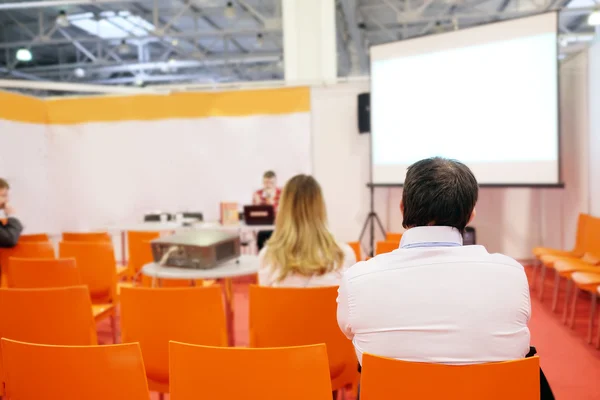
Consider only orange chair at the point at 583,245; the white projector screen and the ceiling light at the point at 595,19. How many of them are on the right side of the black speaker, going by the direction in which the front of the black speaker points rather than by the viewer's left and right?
0

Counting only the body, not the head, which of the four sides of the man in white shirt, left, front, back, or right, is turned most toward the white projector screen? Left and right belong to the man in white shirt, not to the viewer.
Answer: front

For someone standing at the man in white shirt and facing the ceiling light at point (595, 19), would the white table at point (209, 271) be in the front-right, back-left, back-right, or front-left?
front-left

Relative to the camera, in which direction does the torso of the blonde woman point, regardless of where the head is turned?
away from the camera

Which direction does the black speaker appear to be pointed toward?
toward the camera

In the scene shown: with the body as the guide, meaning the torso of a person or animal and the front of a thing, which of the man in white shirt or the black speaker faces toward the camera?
the black speaker

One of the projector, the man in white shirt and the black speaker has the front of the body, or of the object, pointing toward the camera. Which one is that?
the black speaker

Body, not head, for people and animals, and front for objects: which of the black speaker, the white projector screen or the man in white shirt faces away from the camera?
the man in white shirt

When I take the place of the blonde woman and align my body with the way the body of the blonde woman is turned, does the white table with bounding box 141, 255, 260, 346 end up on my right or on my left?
on my left

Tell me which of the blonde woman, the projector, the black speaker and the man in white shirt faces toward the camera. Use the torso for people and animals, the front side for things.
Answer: the black speaker

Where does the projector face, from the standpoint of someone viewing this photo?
facing away from the viewer and to the right of the viewer

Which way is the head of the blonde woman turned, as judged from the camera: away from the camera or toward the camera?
away from the camera

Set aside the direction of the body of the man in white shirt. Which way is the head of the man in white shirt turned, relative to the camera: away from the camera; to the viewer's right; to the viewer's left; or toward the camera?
away from the camera

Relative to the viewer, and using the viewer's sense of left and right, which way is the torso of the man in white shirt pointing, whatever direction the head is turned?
facing away from the viewer

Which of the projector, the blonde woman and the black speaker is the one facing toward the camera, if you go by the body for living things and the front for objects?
the black speaker

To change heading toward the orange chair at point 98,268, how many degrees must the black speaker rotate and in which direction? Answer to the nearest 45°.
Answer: approximately 45° to its right

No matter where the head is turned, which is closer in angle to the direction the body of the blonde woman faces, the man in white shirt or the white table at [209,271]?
the white table

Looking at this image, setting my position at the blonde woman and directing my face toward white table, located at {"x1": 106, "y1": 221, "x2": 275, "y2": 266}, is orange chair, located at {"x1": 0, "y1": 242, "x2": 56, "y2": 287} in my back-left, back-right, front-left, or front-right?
front-left

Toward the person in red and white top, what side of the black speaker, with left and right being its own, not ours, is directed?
right
